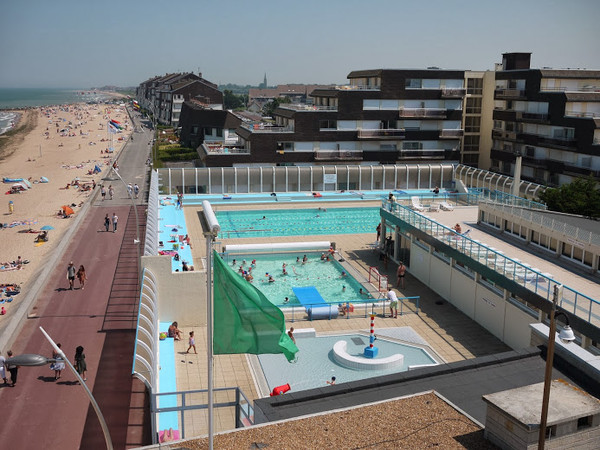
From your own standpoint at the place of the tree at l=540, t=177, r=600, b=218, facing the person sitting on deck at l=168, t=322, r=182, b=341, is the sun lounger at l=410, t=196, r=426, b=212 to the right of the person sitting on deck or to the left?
right

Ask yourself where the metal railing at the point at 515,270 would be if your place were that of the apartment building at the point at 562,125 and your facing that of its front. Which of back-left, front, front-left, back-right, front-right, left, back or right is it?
front-left

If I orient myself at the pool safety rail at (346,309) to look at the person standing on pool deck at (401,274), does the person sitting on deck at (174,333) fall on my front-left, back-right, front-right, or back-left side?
back-left

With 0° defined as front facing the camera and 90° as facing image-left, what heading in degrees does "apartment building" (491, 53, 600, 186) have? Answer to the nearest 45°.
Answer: approximately 45°

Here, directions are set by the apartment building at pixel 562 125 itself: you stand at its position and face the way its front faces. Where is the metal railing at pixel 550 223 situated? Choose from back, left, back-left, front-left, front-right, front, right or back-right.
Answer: front-left
